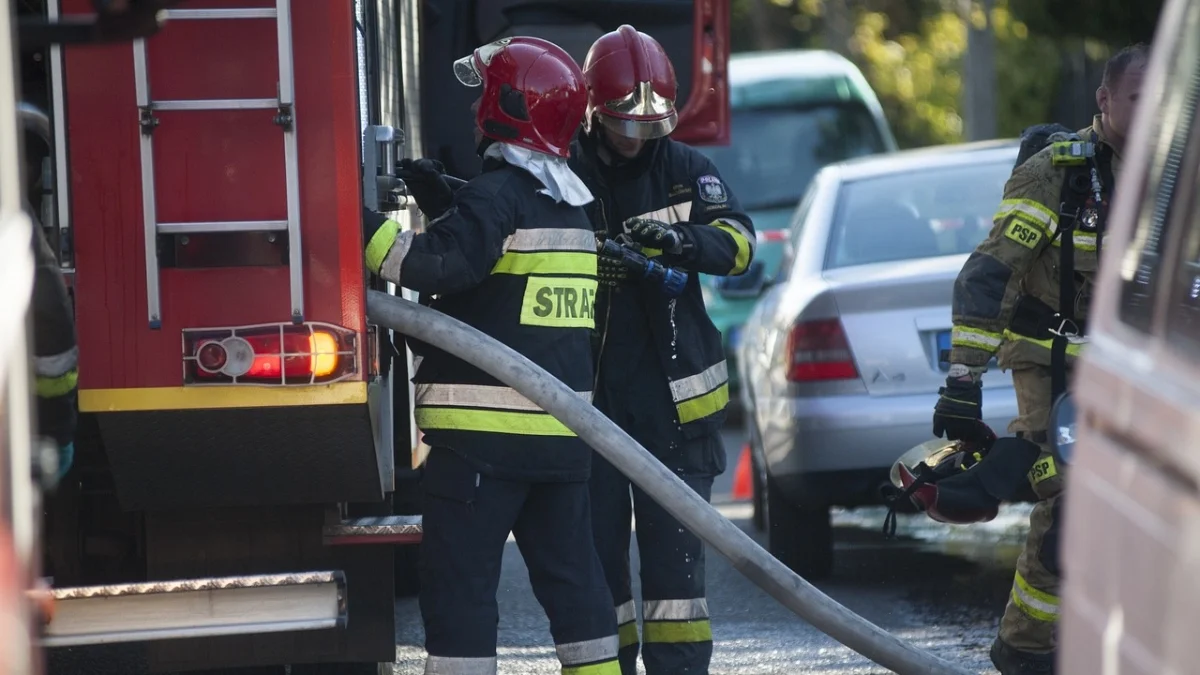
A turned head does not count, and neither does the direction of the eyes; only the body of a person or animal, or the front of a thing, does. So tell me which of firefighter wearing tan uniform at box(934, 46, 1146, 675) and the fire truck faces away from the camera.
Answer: the fire truck

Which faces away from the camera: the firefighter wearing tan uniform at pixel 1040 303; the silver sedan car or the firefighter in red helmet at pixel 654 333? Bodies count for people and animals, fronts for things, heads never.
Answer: the silver sedan car

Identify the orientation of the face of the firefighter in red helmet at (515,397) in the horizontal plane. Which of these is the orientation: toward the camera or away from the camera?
away from the camera

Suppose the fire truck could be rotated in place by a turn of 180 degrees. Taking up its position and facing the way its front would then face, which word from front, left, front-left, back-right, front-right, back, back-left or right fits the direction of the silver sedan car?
back-left

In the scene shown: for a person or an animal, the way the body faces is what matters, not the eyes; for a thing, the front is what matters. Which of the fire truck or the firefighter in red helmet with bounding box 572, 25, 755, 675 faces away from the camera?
the fire truck

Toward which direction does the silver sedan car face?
away from the camera

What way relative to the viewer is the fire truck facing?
away from the camera

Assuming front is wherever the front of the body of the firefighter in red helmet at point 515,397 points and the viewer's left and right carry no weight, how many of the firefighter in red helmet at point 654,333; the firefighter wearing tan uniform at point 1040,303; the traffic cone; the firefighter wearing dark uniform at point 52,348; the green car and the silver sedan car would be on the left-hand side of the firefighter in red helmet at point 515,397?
1

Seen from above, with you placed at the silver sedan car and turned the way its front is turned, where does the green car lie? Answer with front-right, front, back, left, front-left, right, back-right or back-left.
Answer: front

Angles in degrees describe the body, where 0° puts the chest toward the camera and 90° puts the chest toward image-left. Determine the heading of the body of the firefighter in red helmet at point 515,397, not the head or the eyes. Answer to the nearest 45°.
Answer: approximately 135°

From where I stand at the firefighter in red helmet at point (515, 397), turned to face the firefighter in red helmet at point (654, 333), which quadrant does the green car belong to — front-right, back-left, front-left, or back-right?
front-left
